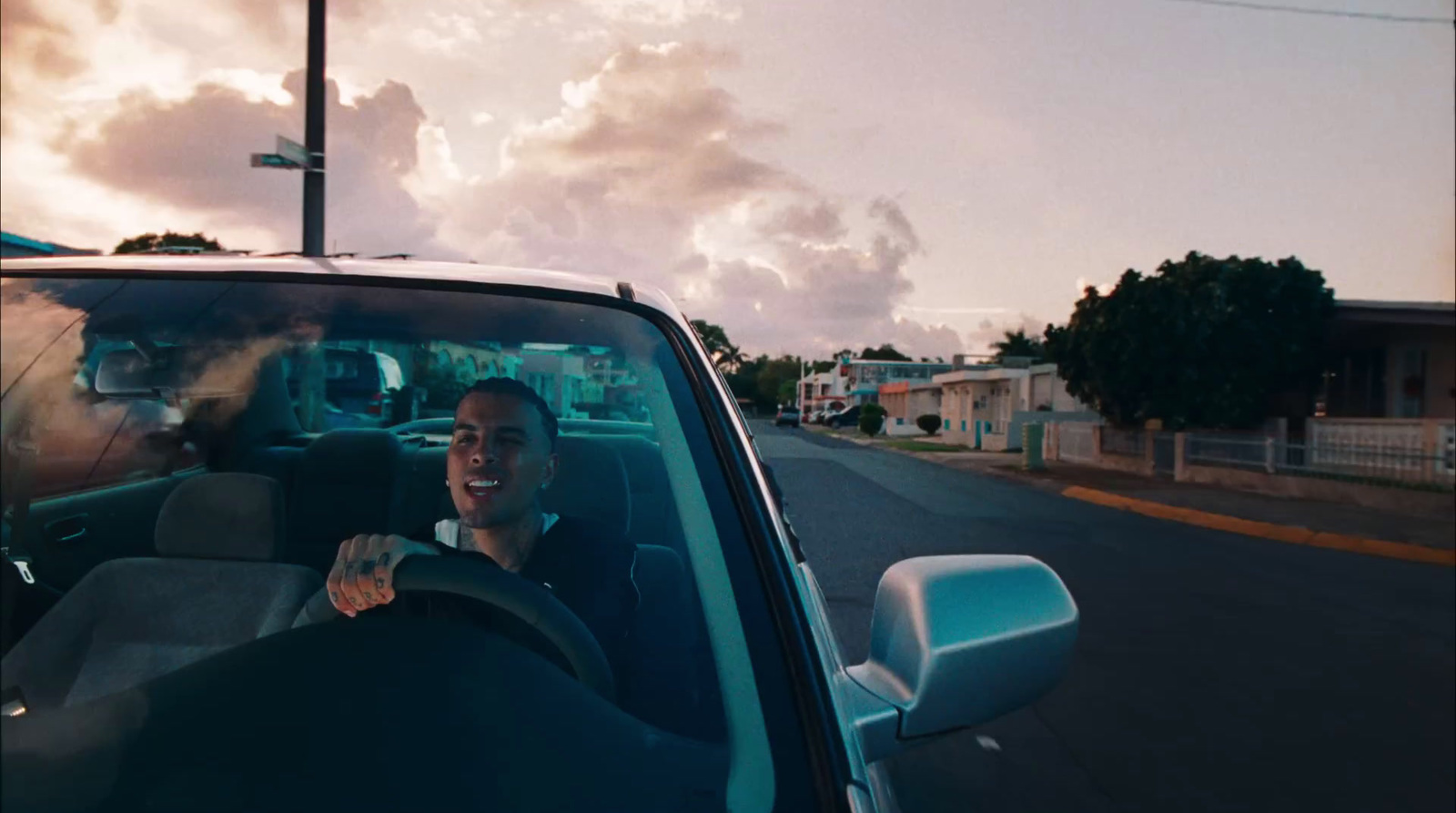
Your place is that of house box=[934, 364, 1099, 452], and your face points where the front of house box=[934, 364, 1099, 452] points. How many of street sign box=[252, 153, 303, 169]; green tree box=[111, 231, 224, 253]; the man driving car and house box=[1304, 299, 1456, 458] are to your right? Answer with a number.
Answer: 0

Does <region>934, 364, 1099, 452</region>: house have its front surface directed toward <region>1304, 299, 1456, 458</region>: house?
no

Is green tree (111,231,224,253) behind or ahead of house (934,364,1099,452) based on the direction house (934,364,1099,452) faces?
ahead

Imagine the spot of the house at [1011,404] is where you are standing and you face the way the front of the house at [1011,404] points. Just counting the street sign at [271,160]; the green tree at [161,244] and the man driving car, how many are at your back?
0

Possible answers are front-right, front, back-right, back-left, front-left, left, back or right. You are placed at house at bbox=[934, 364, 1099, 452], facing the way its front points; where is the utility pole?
front-left

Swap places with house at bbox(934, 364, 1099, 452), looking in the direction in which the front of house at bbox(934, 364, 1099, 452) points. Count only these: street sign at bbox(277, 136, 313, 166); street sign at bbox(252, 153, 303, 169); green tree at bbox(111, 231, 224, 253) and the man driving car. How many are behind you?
0

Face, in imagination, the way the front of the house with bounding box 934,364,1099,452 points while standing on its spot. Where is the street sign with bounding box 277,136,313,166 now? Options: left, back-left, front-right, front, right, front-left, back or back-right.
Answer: front-left

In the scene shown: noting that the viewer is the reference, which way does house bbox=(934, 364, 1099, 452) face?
facing the viewer and to the left of the viewer

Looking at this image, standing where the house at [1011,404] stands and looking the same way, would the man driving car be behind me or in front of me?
in front

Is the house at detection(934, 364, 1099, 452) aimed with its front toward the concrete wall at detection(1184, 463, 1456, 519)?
no
